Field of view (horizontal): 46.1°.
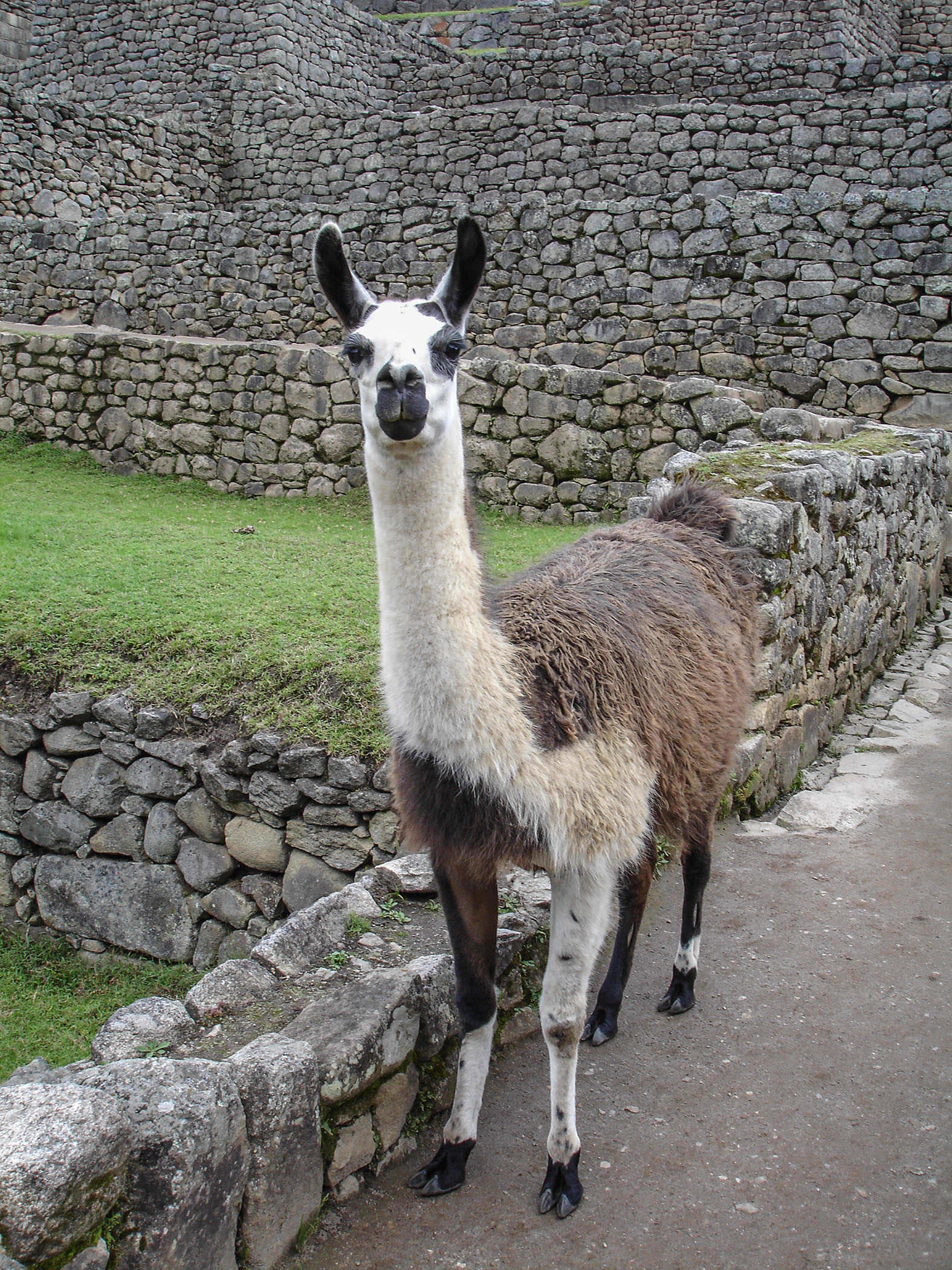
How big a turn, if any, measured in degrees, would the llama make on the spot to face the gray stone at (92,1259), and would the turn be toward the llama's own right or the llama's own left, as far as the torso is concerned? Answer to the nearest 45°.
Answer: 0° — it already faces it

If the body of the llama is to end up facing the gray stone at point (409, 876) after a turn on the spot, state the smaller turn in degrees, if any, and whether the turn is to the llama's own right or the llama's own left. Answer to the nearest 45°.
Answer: approximately 135° to the llama's own right

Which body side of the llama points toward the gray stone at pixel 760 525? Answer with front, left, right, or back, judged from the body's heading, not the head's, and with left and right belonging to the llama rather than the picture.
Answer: back

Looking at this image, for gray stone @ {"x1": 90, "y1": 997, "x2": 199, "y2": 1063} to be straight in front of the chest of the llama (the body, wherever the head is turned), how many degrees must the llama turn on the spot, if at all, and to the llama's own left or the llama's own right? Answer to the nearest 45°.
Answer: approximately 45° to the llama's own right

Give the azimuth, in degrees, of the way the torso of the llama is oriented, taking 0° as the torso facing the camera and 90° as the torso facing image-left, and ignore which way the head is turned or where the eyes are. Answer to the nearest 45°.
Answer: approximately 45°

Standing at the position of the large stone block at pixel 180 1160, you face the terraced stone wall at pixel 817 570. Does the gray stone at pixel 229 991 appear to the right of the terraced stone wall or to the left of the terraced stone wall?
left

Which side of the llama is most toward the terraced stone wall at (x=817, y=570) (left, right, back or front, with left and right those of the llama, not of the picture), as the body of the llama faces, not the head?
back
